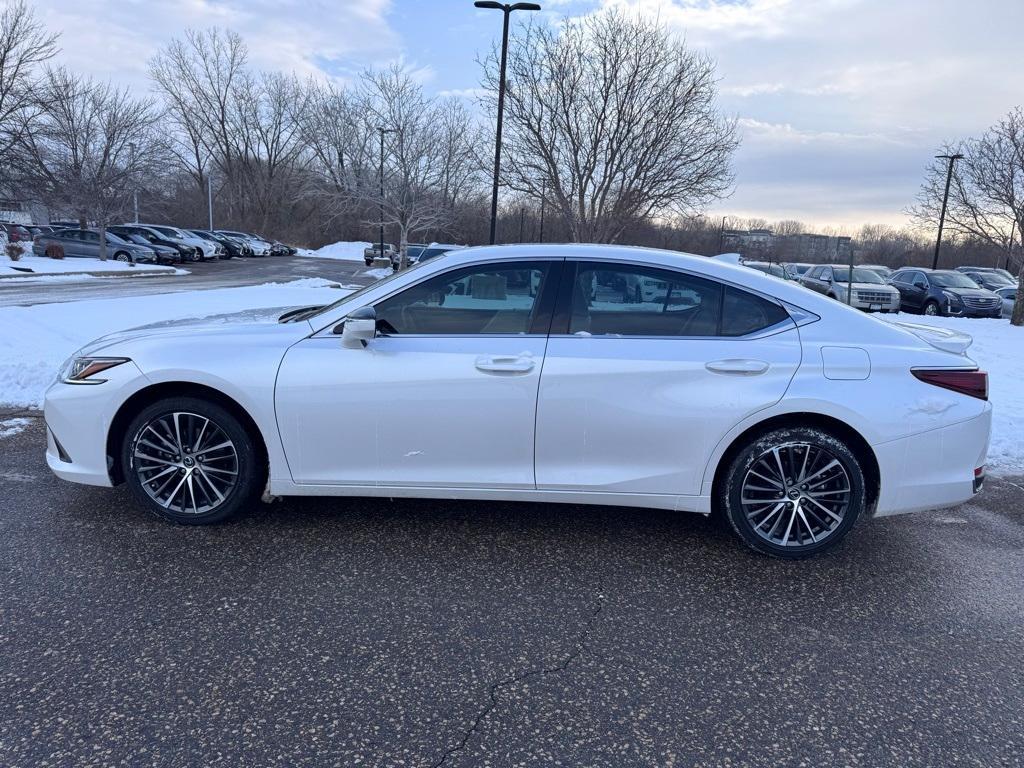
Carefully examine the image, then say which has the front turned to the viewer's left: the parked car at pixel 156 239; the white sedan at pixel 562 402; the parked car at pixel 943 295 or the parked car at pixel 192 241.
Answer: the white sedan

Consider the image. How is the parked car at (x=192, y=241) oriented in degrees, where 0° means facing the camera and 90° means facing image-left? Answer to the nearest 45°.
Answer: approximately 315°

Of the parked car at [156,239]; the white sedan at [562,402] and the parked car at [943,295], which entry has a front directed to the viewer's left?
the white sedan

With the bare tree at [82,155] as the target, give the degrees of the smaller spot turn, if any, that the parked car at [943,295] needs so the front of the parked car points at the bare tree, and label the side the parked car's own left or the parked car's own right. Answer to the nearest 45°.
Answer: approximately 135° to the parked car's own right

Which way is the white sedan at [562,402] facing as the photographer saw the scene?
facing to the left of the viewer

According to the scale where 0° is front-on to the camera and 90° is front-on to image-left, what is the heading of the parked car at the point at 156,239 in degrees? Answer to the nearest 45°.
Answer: approximately 315°

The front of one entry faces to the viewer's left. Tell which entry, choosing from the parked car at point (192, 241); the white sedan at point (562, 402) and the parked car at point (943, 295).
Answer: the white sedan
